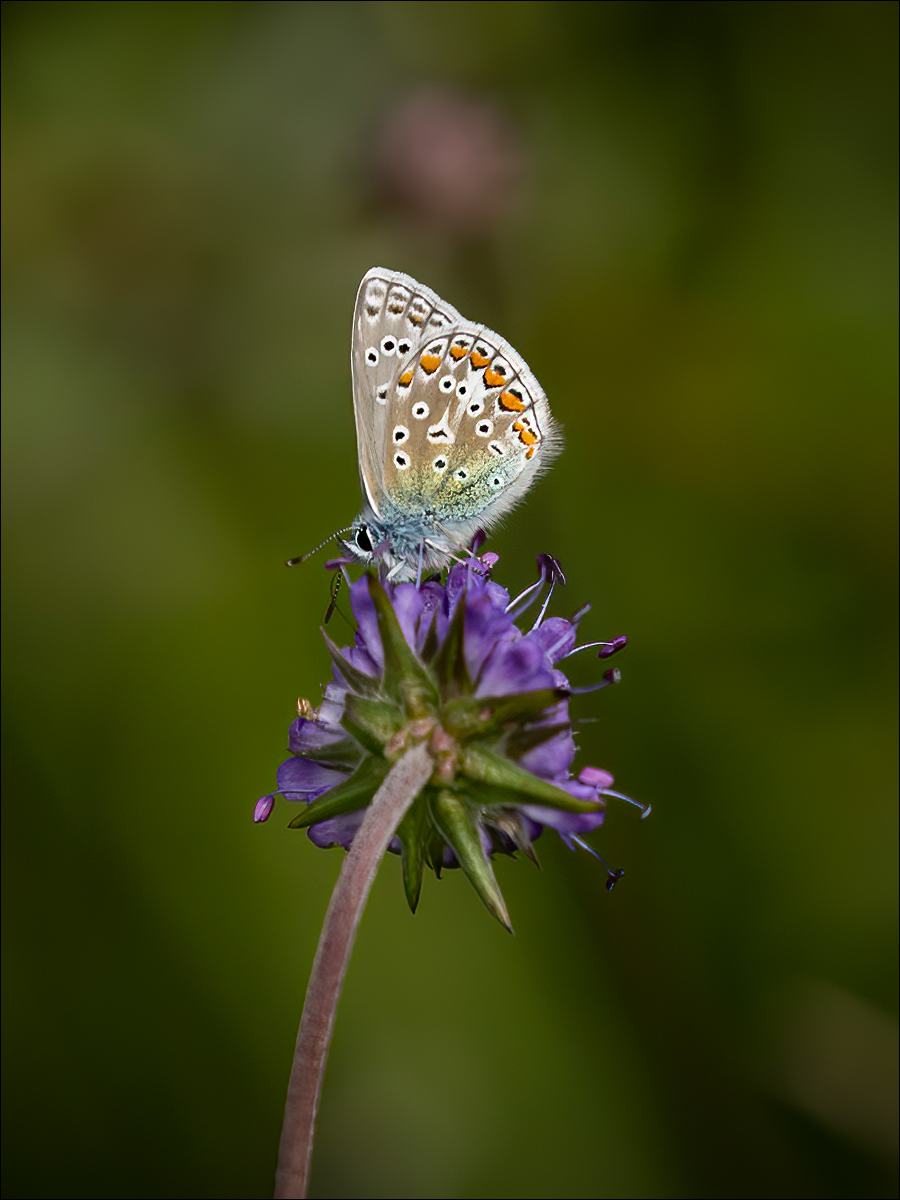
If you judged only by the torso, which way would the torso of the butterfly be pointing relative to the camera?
to the viewer's left
